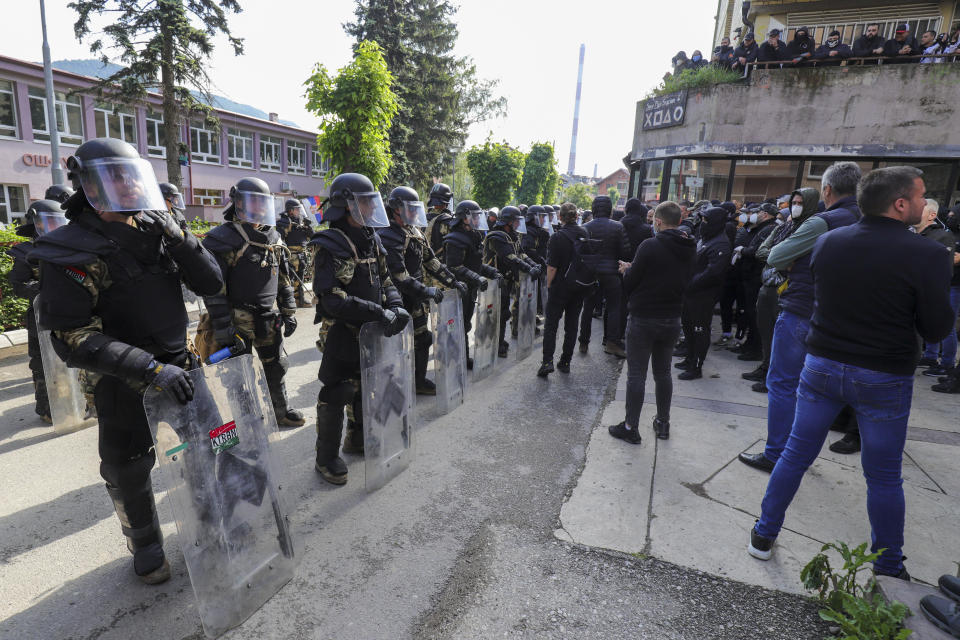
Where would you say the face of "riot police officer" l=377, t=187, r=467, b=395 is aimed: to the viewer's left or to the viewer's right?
to the viewer's right

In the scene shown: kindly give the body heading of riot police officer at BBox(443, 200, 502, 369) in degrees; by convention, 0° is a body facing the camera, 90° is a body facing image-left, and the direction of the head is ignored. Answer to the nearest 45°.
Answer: approximately 315°

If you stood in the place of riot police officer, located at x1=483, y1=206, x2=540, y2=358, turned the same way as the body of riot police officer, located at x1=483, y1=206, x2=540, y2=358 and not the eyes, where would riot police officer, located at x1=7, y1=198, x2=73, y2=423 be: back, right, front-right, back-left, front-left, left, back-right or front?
back-right

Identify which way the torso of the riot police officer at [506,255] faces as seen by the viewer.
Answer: to the viewer's right

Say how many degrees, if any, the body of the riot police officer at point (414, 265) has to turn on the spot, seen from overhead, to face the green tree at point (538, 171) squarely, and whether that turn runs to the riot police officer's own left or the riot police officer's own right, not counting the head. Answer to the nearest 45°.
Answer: approximately 135° to the riot police officer's own left

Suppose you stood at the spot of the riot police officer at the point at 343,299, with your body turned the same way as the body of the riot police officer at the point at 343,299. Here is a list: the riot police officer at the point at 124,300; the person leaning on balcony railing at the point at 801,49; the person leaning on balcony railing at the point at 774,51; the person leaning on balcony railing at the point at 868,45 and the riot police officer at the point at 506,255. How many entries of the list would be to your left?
4

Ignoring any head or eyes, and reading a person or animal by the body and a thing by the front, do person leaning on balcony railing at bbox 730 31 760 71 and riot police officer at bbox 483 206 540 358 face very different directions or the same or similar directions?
very different directions

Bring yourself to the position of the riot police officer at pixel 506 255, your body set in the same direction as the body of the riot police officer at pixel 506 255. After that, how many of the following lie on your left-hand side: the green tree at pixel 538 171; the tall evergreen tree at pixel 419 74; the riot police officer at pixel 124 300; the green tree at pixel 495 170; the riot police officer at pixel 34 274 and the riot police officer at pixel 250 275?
3

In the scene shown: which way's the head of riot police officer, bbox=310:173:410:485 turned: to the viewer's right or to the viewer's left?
to the viewer's right

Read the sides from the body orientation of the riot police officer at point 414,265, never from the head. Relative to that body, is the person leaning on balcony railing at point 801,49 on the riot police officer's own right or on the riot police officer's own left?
on the riot police officer's own left

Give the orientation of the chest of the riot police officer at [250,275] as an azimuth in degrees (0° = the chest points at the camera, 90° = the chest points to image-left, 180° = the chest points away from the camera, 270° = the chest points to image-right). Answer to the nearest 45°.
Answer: approximately 315°

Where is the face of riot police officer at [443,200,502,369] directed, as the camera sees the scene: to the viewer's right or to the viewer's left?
to the viewer's right

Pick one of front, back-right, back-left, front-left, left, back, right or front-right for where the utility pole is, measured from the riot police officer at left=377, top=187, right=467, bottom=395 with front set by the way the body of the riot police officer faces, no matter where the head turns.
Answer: back

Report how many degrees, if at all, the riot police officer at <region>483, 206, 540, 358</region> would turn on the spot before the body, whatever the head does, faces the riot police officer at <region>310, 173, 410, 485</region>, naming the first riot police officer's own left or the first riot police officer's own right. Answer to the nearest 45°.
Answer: approximately 90° to the first riot police officer's own right

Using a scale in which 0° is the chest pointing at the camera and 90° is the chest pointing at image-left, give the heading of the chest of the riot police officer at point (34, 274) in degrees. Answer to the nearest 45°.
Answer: approximately 315°

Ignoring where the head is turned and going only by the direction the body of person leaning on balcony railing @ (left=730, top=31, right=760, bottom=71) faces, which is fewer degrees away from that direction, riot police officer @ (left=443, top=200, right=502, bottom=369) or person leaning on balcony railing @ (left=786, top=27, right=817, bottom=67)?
the riot police officer
